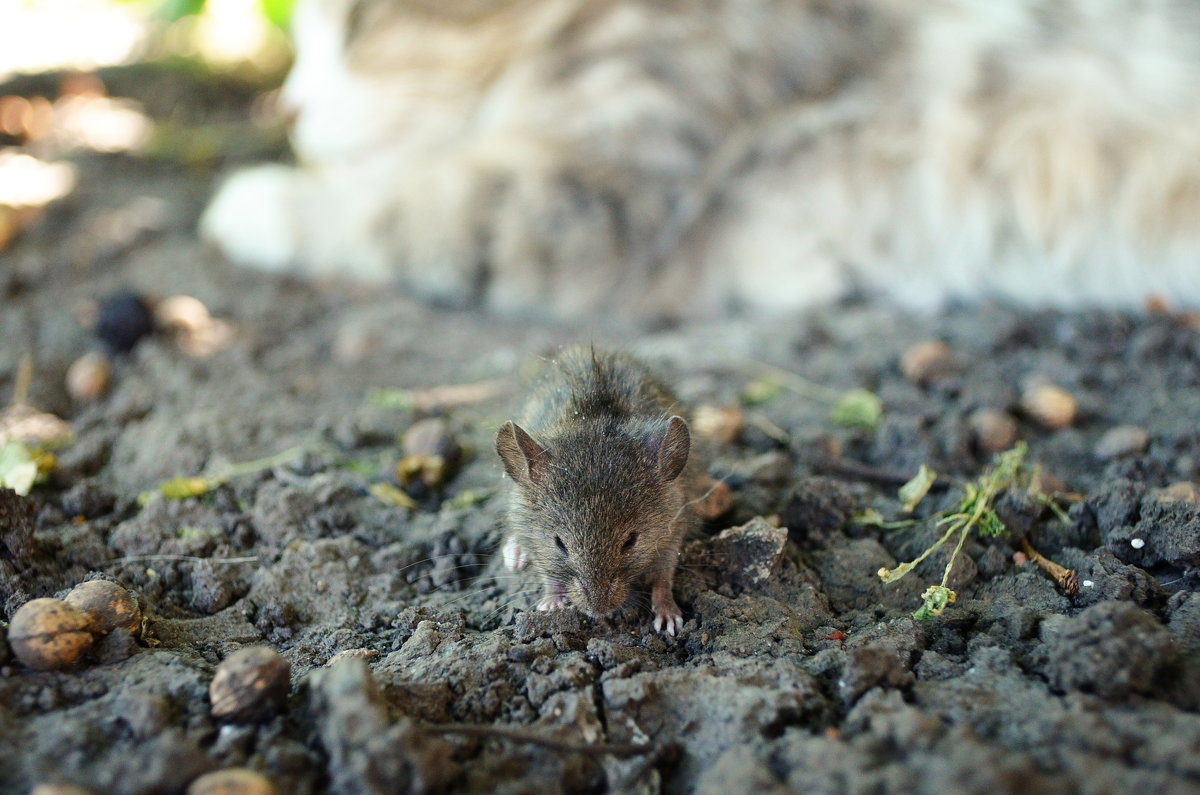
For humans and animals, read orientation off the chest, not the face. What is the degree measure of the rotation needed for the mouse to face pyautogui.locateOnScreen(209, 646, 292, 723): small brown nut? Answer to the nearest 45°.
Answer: approximately 45° to its right

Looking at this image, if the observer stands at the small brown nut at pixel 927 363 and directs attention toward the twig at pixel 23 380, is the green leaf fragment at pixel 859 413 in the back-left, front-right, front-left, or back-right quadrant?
front-left

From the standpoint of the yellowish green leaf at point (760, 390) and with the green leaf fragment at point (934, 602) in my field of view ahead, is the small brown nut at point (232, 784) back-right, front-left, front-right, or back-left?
front-right

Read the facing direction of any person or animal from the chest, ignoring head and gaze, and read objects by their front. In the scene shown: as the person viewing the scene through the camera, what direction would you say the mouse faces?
facing the viewer

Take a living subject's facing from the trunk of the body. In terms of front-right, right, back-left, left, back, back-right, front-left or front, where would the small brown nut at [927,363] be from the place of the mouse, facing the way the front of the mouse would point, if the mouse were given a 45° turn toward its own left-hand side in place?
left

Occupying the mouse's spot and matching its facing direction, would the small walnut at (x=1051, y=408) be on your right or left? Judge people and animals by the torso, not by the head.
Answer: on your left

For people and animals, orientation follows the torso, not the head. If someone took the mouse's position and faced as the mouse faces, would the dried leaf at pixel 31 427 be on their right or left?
on their right

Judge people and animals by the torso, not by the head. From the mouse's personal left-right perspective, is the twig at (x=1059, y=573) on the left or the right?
on its left

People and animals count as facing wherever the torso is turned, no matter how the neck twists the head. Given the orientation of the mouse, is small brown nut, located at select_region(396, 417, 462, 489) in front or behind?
behind

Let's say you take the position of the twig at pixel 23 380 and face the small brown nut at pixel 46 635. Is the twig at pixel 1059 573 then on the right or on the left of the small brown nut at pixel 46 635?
left

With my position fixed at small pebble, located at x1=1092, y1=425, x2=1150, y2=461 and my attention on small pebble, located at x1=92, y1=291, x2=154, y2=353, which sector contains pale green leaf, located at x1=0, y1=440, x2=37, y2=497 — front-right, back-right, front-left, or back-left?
front-left

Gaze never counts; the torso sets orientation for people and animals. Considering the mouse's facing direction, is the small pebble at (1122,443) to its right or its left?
on its left

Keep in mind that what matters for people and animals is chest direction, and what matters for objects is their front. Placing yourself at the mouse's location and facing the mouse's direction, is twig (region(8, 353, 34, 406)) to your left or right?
on your right

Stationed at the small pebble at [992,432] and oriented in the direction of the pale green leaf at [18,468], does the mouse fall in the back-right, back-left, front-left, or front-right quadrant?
front-left

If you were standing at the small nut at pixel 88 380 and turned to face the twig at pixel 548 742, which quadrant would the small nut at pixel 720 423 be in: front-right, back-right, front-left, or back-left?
front-left
